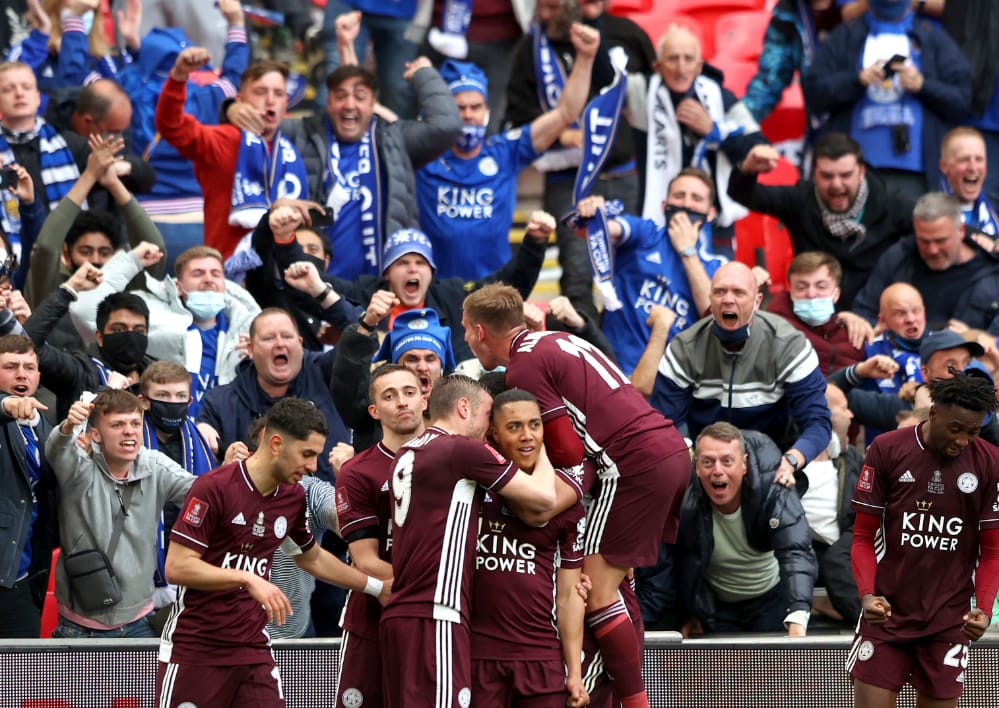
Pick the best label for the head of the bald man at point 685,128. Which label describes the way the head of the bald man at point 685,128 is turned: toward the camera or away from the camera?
toward the camera

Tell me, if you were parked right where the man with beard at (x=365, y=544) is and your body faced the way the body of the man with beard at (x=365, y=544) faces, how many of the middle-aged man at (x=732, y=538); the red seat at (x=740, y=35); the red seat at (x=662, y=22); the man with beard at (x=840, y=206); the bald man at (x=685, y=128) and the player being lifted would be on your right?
0

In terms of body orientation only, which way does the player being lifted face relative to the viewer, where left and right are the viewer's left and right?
facing away from the viewer and to the left of the viewer

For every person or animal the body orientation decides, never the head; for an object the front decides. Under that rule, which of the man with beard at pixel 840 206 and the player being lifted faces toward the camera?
the man with beard

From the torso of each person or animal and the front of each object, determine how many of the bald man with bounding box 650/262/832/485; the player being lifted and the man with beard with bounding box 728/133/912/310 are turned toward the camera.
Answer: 2

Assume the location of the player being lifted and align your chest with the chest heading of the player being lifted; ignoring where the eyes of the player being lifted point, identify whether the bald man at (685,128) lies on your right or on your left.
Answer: on your right

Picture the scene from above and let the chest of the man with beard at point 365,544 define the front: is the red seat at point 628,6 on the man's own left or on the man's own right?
on the man's own left

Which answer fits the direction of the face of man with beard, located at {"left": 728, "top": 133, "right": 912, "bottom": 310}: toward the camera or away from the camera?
toward the camera

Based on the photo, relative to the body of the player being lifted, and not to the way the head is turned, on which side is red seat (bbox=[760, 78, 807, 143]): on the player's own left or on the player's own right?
on the player's own right

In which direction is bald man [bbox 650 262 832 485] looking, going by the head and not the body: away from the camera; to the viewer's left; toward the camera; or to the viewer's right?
toward the camera

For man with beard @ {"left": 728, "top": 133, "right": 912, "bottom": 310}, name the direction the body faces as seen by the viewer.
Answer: toward the camera

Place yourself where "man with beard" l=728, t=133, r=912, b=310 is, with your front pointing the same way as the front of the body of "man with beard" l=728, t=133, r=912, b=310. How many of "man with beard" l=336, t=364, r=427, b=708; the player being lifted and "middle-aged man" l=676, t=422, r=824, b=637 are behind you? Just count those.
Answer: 0

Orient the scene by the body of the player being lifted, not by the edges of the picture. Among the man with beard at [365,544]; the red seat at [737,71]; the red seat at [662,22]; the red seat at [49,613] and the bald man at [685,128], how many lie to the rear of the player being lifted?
0

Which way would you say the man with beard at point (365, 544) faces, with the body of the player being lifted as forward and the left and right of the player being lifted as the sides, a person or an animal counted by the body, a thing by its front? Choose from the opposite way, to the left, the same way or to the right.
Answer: the opposite way

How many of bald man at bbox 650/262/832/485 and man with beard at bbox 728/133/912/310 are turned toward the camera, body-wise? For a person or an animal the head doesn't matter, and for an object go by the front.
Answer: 2

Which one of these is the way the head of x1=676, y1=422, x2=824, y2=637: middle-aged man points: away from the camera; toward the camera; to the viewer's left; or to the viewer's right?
toward the camera

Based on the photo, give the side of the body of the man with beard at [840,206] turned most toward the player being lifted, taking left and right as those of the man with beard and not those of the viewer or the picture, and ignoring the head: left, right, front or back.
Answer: front

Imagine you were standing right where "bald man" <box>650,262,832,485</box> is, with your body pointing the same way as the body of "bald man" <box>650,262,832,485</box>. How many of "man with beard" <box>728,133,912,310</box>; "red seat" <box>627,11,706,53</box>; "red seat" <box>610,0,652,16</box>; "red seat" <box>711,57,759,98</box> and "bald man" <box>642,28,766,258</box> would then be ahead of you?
0
